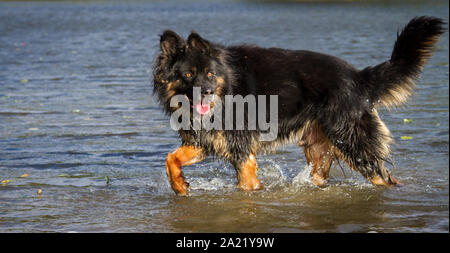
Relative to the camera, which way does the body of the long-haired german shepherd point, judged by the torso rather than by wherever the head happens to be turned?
to the viewer's left
